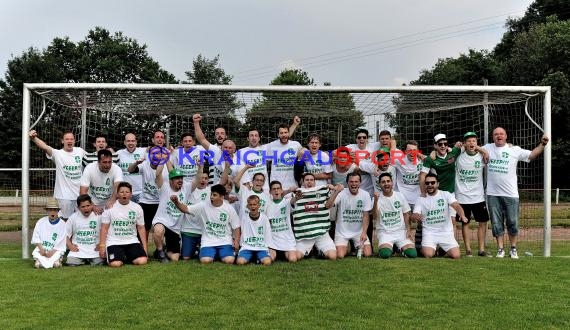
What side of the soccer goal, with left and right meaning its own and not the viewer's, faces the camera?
front

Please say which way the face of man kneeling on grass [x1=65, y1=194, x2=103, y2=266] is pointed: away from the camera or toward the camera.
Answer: toward the camera

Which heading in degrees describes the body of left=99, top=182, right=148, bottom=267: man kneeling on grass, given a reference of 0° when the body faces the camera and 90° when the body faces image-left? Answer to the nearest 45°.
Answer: approximately 0°

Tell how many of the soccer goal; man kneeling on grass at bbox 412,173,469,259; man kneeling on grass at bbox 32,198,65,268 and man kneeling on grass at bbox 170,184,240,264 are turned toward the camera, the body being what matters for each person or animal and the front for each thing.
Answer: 4

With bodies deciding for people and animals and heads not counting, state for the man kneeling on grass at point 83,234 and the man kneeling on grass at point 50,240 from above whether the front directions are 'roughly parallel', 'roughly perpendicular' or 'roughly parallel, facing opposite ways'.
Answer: roughly parallel

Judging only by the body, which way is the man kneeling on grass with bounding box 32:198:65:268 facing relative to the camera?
toward the camera

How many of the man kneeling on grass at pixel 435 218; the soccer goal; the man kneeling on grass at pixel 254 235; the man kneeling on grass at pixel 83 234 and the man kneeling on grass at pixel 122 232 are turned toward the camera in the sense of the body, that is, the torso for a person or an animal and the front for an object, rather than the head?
5

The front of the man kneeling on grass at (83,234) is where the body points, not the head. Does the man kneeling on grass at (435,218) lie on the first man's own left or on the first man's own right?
on the first man's own left

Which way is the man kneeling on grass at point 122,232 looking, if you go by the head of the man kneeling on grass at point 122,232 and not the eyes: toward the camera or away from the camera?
toward the camera

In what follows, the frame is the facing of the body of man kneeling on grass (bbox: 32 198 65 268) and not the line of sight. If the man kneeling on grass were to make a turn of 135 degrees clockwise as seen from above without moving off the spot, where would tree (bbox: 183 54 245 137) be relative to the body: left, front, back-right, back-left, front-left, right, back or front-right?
right

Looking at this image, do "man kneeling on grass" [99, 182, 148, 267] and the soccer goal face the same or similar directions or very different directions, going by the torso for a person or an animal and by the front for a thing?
same or similar directions
